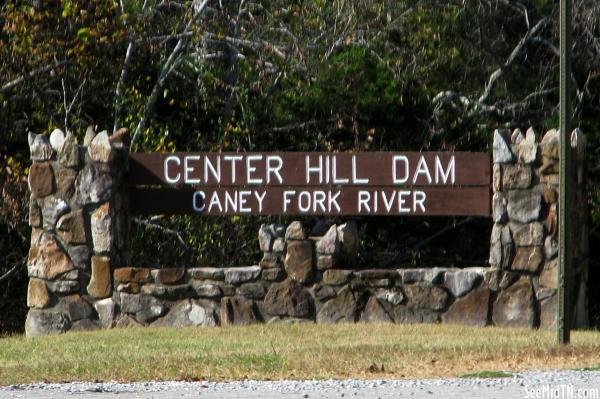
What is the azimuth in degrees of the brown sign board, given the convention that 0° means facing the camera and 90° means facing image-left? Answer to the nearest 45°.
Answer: approximately 0°

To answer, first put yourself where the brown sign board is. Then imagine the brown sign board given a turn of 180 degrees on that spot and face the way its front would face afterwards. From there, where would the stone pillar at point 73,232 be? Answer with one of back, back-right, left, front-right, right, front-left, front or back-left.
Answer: left

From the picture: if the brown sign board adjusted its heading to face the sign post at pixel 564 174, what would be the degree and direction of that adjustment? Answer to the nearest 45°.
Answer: approximately 45° to its left
